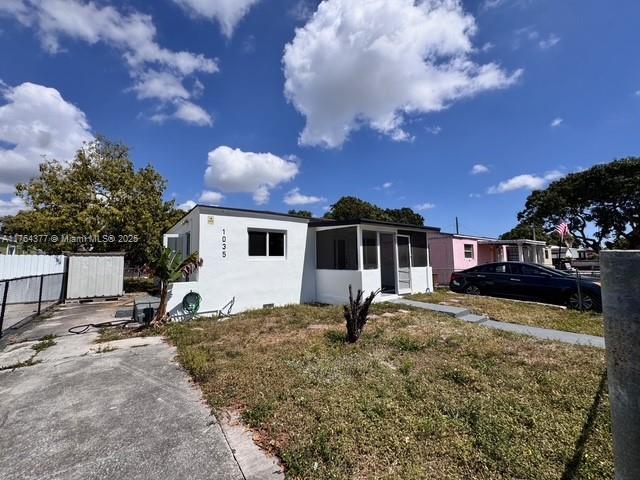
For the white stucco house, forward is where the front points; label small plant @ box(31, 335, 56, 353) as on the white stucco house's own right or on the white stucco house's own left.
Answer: on the white stucco house's own right

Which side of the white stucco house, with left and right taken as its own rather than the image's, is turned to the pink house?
left

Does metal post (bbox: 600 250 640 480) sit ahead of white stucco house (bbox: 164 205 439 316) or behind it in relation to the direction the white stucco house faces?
ahead

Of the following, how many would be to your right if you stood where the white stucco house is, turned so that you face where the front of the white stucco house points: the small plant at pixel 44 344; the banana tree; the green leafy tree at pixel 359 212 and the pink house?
2

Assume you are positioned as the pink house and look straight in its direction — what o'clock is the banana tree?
The banana tree is roughly at 2 o'clock from the pink house.

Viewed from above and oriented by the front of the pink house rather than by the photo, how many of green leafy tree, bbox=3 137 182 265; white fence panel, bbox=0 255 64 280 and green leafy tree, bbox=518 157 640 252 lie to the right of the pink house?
2

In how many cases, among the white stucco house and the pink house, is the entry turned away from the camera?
0

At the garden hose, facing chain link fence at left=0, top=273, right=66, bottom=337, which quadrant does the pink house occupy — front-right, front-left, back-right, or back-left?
back-right

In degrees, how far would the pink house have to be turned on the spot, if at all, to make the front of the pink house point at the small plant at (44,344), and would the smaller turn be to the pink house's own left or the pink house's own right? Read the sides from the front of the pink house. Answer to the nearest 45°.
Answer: approximately 45° to the pink house's own right

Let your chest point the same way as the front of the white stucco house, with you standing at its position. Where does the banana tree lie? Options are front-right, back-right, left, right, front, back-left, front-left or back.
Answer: right

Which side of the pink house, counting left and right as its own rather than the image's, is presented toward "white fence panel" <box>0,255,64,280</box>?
right

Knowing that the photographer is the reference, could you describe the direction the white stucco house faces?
facing the viewer and to the right of the viewer

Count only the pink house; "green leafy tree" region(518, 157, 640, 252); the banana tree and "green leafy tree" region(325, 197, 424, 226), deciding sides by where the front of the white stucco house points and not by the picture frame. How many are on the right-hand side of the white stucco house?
1
